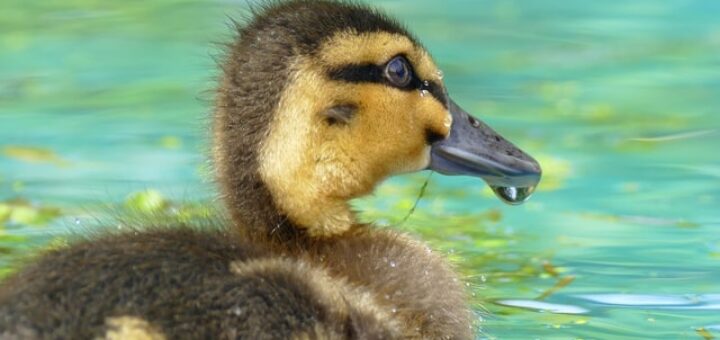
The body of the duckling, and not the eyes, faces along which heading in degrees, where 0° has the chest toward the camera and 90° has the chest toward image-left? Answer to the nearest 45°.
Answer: approximately 270°
